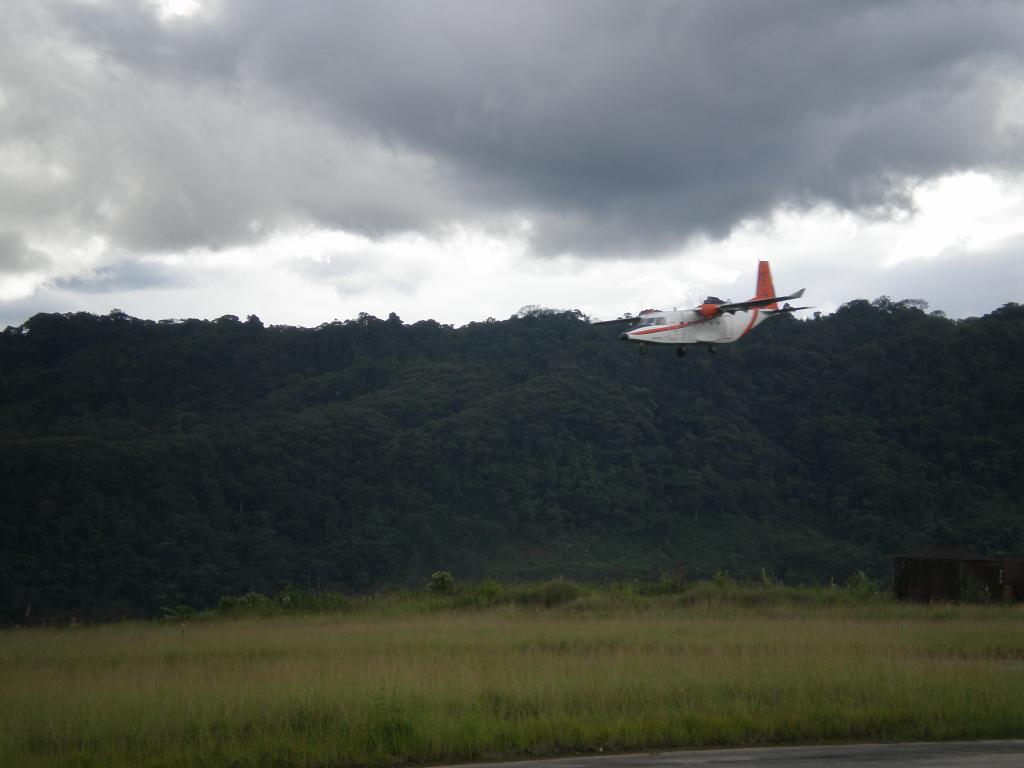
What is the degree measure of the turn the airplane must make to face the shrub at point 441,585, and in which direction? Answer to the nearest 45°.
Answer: approximately 45° to its right
